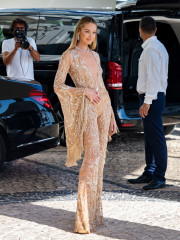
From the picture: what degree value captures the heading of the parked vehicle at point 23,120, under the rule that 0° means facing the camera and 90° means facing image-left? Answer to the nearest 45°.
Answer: approximately 45°

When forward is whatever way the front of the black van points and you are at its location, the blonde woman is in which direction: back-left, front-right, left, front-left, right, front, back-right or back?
back-left

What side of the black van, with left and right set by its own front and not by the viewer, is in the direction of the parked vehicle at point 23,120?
left

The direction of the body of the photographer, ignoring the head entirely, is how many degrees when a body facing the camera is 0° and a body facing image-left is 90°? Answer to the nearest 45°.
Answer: approximately 0°

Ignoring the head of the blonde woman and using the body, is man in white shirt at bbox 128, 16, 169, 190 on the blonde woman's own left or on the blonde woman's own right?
on the blonde woman's own left

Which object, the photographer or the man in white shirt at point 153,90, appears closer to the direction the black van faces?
the photographer

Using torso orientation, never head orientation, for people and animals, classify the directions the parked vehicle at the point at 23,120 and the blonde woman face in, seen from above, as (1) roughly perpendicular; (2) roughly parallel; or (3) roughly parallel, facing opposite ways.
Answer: roughly perpendicular

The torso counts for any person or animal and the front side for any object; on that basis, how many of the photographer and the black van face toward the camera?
1

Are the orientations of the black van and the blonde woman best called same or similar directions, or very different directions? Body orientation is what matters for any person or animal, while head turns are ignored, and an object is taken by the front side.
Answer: very different directions

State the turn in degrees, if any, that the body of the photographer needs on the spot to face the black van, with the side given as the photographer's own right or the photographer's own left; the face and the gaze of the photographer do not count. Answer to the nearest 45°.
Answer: approximately 90° to the photographer's own left

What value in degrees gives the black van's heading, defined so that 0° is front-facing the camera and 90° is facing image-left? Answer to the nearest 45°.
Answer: approximately 135°
